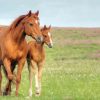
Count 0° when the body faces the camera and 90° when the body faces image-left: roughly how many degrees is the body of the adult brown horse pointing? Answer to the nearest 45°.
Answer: approximately 315°
